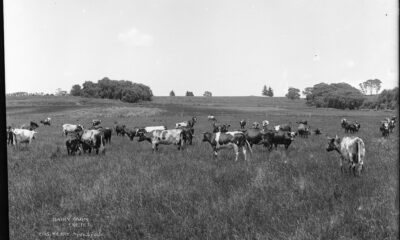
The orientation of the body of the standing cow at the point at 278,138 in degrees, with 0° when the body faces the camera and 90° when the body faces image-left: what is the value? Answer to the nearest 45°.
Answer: approximately 270°

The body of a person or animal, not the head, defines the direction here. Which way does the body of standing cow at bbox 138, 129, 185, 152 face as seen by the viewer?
to the viewer's left

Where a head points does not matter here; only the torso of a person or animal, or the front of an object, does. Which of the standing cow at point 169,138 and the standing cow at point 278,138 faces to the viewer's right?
the standing cow at point 278,138

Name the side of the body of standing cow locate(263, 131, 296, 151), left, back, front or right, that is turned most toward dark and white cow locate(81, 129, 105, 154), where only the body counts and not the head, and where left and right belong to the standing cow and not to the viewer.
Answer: back

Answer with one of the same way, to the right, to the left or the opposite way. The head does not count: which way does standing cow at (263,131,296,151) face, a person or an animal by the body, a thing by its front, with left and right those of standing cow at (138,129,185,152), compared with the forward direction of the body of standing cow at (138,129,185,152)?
the opposite way

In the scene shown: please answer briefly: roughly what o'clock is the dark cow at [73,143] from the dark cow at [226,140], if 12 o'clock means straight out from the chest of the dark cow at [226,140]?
the dark cow at [73,143] is roughly at 12 o'clock from the dark cow at [226,140].

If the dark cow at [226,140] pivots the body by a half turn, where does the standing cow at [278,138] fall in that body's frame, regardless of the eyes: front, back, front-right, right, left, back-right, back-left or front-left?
front-left

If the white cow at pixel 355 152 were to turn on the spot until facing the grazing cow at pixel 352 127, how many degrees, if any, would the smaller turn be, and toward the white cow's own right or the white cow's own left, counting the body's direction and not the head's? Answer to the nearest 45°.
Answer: approximately 45° to the white cow's own right

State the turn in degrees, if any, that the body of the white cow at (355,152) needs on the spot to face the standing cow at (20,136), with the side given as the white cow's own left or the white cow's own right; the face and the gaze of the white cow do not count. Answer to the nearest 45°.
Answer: approximately 45° to the white cow's own left

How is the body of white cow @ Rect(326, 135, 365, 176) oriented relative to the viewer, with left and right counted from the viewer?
facing away from the viewer and to the left of the viewer

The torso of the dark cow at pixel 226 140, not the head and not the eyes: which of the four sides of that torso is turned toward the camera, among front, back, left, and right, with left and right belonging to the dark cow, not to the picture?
left
